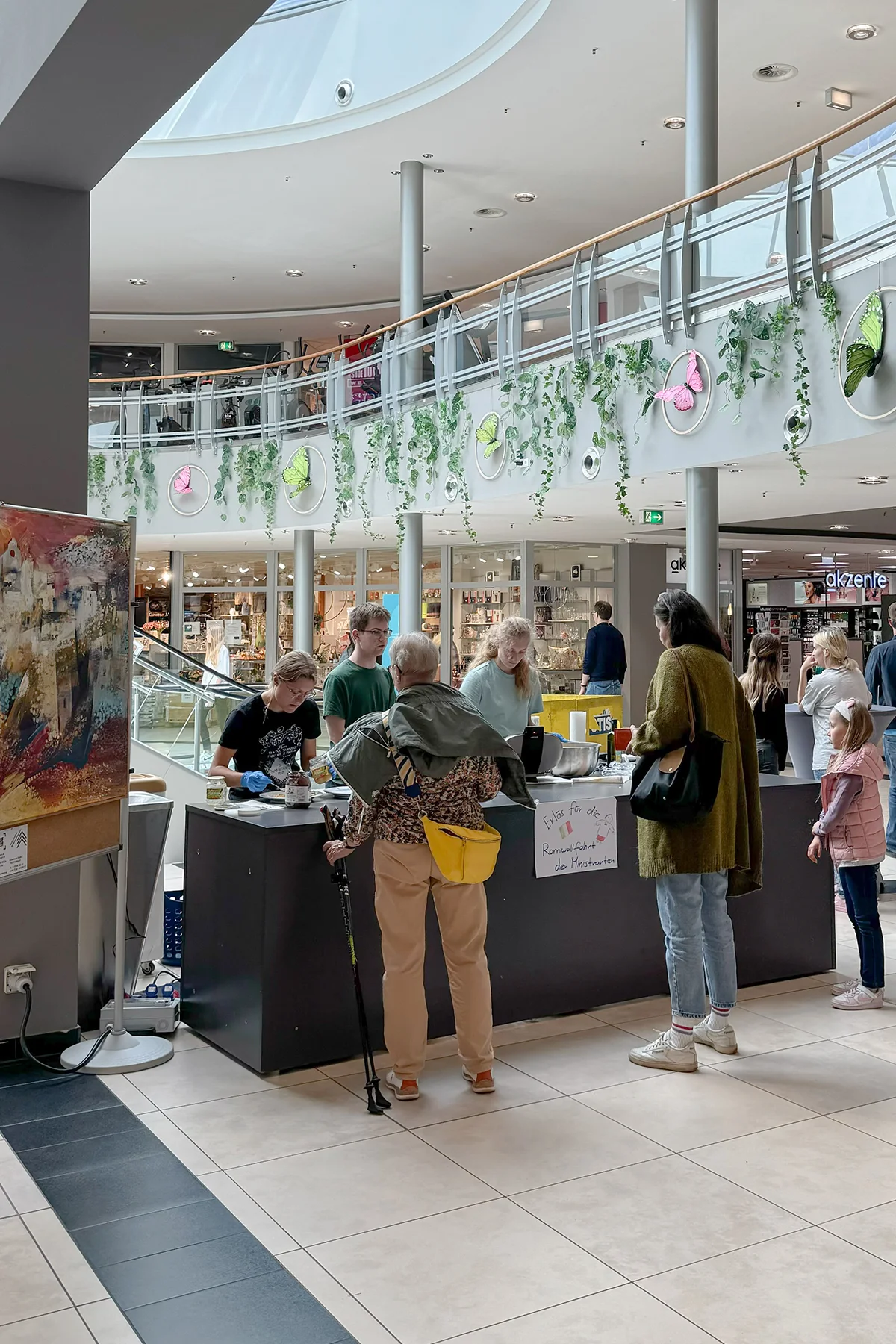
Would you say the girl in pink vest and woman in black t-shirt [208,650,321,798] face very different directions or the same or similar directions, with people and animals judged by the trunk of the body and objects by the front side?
very different directions

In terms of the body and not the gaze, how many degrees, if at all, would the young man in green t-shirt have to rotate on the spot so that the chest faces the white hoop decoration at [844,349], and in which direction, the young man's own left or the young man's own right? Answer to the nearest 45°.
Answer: approximately 90° to the young man's own left

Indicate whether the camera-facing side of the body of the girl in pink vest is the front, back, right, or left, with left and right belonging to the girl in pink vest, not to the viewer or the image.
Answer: left

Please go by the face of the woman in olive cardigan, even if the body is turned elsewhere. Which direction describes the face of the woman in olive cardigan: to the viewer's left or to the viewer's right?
to the viewer's left

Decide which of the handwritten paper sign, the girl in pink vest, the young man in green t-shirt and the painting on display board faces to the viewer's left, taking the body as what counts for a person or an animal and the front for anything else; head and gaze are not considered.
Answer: the girl in pink vest

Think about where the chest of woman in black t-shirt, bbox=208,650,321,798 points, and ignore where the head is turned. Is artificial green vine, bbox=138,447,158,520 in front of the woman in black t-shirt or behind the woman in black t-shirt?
behind

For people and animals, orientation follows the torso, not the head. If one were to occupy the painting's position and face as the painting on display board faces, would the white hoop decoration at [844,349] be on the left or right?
on its left

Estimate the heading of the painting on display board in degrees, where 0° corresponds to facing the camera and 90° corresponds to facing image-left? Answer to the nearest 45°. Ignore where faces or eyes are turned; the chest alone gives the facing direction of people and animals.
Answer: approximately 315°

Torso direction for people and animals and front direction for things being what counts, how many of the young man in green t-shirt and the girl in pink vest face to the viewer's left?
1

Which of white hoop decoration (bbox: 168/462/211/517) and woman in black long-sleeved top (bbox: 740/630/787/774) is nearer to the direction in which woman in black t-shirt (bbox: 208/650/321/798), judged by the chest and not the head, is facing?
the woman in black long-sleeved top

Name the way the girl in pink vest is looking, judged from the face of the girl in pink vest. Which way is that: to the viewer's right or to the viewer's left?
to the viewer's left
